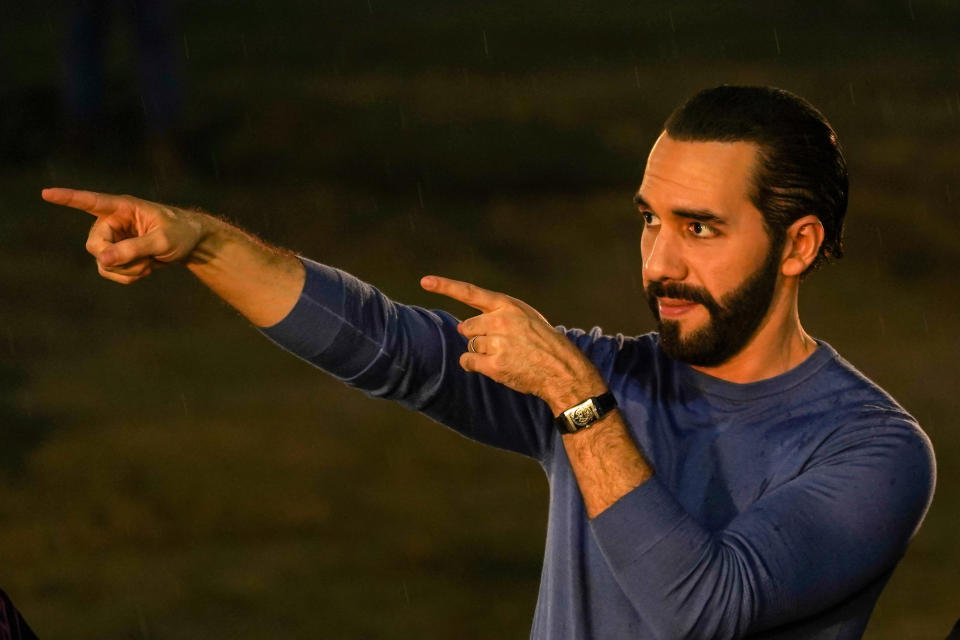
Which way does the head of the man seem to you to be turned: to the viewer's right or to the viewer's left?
to the viewer's left

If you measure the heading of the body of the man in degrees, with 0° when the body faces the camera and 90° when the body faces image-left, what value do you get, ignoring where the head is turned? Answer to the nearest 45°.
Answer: approximately 45°
